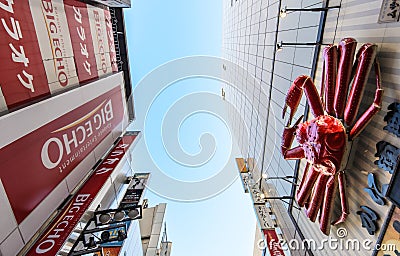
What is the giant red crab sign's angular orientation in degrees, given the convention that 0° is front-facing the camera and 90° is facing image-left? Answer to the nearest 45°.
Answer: approximately 45°

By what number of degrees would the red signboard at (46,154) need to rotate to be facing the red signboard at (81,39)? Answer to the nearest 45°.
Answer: approximately 90° to its left

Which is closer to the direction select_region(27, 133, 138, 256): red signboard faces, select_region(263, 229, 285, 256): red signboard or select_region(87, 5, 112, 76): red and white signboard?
the red signboard

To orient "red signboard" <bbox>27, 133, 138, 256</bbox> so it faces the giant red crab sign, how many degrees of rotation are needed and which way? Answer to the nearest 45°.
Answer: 0° — it already faces it

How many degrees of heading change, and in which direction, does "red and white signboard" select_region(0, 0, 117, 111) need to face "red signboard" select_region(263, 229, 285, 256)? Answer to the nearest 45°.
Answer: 0° — it already faces it

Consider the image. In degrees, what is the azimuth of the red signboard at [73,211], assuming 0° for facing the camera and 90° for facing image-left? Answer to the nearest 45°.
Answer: approximately 315°
